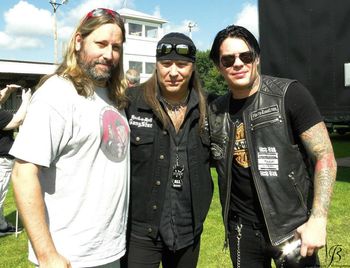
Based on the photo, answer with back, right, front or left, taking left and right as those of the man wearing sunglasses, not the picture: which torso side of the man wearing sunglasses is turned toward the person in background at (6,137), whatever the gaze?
right

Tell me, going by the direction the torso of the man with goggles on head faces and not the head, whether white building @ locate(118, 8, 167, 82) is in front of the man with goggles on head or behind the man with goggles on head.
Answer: behind

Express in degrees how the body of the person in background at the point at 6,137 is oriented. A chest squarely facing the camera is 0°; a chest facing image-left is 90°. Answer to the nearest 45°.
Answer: approximately 270°

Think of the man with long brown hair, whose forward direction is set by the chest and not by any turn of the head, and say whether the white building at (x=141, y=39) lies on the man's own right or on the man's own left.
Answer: on the man's own left

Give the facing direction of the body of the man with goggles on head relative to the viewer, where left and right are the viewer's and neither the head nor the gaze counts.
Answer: facing the viewer

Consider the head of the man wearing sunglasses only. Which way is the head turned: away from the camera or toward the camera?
toward the camera

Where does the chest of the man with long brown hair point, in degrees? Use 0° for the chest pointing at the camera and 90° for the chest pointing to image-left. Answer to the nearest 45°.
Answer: approximately 315°

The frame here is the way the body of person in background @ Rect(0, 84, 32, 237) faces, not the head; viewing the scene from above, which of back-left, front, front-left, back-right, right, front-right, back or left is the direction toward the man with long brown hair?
right

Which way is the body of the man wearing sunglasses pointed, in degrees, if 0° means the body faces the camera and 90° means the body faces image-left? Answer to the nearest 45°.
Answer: approximately 45°

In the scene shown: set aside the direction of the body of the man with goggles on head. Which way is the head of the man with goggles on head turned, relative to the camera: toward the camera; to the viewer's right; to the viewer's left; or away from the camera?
toward the camera

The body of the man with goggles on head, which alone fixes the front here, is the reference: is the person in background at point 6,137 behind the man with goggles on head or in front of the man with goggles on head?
behind

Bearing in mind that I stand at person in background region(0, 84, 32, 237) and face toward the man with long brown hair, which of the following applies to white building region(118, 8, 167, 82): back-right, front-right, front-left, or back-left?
back-left

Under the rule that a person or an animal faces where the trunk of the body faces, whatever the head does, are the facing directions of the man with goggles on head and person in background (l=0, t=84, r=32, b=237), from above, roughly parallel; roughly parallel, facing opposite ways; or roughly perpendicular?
roughly perpendicular

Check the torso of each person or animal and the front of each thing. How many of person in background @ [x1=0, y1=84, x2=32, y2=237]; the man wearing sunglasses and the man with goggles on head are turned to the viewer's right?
1
